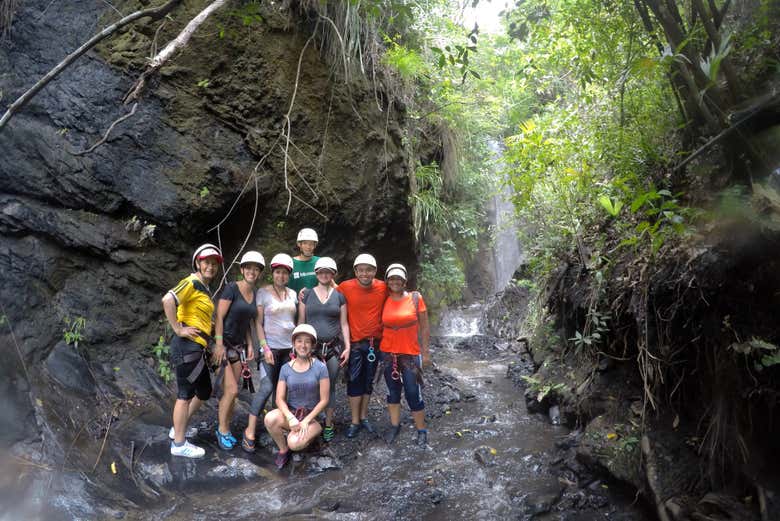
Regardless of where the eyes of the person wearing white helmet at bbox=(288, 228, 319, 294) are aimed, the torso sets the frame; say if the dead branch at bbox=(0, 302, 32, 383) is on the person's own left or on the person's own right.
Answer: on the person's own right

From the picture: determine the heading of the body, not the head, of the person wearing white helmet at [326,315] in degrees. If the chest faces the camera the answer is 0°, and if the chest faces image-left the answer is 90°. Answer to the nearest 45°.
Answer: approximately 0°

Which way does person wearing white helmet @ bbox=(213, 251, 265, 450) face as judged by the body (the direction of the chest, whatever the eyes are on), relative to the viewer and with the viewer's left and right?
facing the viewer and to the right of the viewer

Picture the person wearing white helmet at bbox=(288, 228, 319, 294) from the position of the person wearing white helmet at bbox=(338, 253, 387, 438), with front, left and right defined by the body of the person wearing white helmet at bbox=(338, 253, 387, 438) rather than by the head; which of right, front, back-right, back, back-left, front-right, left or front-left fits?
right

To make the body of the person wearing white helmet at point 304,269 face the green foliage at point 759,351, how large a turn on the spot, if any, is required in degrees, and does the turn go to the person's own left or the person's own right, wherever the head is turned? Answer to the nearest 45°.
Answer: approximately 45° to the person's own left

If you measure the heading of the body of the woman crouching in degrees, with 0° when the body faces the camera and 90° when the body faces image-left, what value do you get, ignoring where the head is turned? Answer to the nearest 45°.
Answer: approximately 0°

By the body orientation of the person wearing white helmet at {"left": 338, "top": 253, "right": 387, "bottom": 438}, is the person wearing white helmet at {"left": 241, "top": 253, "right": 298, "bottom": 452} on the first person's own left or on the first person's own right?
on the first person's own right
